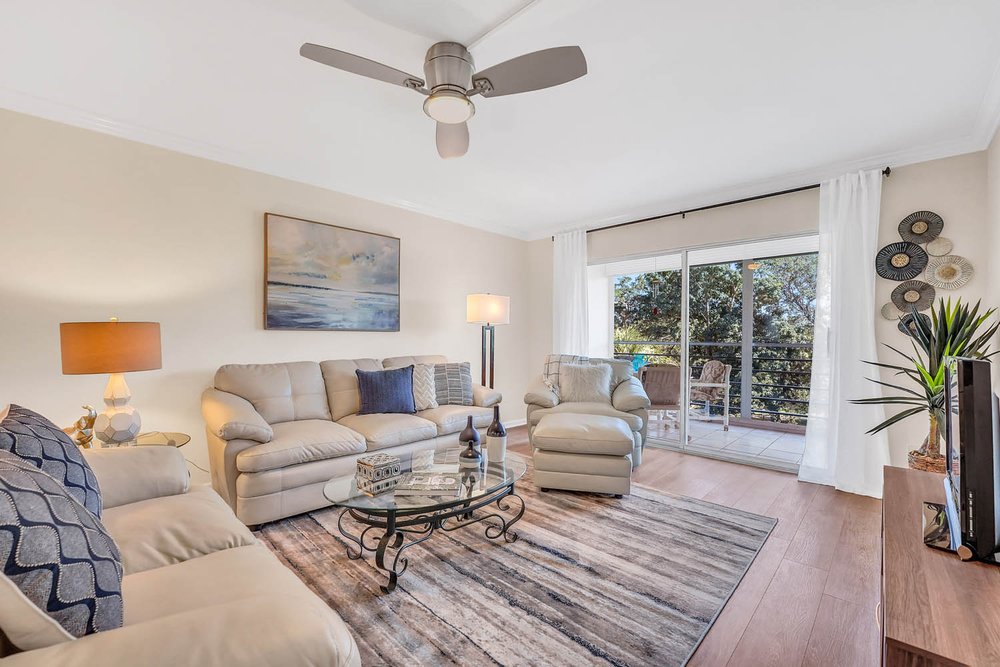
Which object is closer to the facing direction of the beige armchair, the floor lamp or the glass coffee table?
the glass coffee table

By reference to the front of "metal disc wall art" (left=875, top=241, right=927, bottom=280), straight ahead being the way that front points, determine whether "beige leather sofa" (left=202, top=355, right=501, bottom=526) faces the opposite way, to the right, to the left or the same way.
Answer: to the left

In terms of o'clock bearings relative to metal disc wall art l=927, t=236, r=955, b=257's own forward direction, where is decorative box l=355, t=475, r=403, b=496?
The decorative box is roughly at 1 o'clock from the metal disc wall art.

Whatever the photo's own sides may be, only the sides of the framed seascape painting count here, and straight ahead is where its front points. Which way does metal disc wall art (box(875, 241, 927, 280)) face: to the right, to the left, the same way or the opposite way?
to the right

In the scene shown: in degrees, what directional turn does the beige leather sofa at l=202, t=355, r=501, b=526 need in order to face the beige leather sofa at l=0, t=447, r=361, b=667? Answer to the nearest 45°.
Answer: approximately 45° to its right
